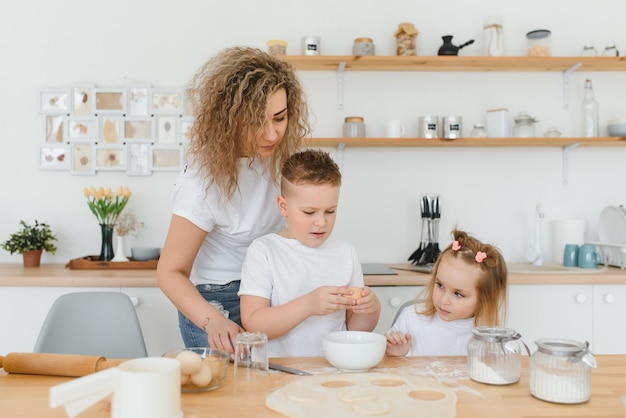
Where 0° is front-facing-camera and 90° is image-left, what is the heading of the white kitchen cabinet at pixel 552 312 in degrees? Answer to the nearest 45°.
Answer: approximately 0°

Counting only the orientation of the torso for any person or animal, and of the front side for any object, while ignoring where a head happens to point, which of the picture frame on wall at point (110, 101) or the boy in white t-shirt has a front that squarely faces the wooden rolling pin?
the picture frame on wall

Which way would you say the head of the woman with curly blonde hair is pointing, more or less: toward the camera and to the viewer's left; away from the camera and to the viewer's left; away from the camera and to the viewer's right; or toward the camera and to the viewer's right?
toward the camera and to the viewer's right

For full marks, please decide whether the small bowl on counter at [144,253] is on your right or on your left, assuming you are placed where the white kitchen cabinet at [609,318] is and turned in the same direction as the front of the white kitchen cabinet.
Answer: on your right

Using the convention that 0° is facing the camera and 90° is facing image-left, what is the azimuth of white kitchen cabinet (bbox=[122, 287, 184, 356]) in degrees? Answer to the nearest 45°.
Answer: approximately 0°
